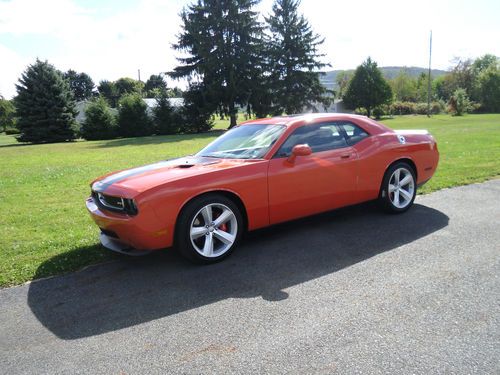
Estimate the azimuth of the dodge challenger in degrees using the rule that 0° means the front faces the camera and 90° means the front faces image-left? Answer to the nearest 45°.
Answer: approximately 45°

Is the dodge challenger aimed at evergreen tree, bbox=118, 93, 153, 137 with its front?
no

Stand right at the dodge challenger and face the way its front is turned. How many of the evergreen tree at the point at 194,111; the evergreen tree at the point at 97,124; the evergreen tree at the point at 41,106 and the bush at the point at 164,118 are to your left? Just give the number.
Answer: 0

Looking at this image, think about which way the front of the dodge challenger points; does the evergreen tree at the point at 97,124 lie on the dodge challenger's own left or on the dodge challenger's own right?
on the dodge challenger's own right

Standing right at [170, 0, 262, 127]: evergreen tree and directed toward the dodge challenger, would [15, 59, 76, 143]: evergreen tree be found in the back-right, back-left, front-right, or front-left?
front-right

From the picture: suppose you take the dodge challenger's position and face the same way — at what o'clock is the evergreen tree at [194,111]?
The evergreen tree is roughly at 4 o'clock from the dodge challenger.

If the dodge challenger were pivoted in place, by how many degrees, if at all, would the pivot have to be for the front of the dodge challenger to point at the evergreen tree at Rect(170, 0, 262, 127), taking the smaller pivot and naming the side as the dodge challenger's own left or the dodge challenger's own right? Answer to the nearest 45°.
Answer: approximately 135° to the dodge challenger's own right

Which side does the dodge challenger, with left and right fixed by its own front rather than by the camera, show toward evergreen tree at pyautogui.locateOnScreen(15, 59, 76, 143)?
right

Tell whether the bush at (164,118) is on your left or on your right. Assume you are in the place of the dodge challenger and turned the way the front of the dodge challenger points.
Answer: on your right

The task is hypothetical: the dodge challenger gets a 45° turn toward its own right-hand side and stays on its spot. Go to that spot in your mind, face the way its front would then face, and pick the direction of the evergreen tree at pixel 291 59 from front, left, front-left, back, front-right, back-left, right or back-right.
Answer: right
